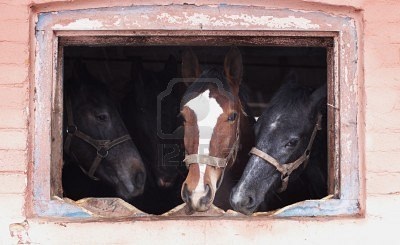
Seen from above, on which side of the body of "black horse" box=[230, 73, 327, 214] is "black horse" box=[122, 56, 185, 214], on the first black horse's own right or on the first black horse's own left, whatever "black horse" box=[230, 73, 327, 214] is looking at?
on the first black horse's own right

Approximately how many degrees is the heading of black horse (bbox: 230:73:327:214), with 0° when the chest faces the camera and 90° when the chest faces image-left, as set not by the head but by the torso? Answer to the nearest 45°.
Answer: approximately 45°

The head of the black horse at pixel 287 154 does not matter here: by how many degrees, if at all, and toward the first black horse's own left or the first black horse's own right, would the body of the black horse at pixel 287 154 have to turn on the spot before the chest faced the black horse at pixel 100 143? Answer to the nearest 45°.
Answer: approximately 45° to the first black horse's own right
